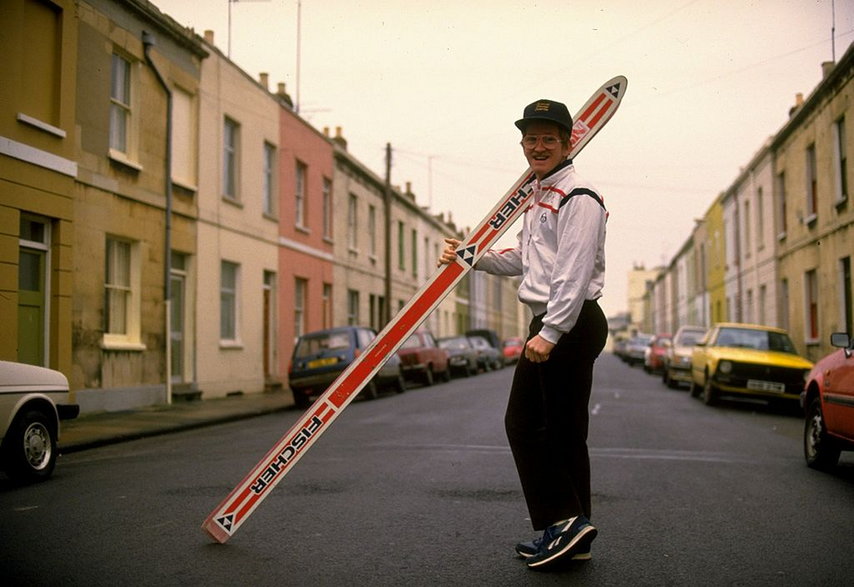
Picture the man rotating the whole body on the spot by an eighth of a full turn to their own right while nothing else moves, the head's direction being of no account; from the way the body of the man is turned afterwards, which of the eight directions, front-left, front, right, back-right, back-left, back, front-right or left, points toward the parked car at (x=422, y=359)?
right

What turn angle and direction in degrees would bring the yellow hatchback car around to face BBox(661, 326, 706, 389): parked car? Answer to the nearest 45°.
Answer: approximately 180°

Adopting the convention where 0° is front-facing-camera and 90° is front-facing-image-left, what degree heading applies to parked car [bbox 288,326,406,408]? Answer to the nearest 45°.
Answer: approximately 225°

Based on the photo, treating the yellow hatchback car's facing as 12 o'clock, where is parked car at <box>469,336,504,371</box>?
The parked car is roughly at 5 o'clock from the yellow hatchback car.

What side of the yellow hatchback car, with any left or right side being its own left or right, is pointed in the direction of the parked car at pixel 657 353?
back

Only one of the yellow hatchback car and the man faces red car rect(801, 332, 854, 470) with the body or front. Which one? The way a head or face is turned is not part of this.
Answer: the yellow hatchback car

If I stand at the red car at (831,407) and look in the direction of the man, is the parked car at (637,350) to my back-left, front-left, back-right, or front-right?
back-right

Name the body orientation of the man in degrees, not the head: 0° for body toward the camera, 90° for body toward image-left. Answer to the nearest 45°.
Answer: approximately 45°

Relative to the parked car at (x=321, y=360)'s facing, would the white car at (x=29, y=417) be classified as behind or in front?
behind

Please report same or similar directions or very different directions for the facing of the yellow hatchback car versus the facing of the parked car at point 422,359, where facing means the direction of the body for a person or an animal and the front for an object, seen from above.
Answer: very different directions
